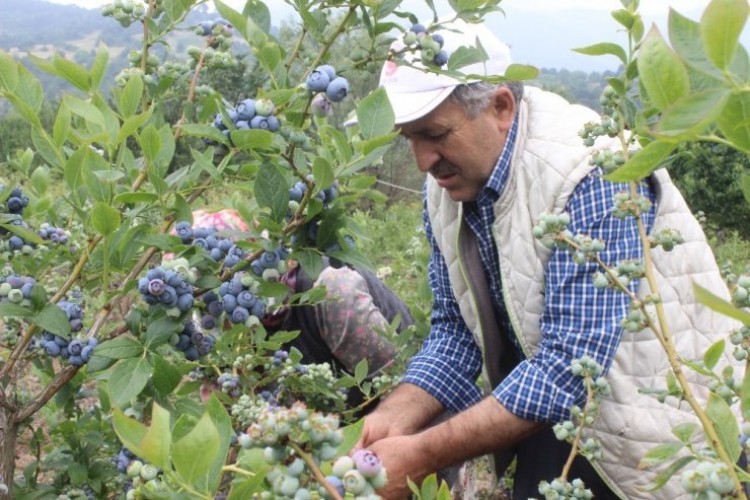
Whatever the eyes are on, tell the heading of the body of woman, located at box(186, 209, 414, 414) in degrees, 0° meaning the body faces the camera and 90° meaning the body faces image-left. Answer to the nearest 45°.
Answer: approximately 90°

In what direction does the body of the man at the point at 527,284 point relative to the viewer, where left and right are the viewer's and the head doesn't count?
facing the viewer and to the left of the viewer

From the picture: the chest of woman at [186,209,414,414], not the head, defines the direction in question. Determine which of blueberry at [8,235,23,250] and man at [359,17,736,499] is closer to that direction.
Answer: the blueberry

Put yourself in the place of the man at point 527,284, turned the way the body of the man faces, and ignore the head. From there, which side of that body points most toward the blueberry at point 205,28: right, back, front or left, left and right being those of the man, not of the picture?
front

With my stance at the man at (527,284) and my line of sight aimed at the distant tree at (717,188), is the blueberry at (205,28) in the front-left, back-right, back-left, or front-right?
back-left

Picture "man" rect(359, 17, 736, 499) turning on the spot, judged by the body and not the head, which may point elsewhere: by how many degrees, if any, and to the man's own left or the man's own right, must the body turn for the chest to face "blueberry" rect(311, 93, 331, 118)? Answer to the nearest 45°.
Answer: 0° — they already face it

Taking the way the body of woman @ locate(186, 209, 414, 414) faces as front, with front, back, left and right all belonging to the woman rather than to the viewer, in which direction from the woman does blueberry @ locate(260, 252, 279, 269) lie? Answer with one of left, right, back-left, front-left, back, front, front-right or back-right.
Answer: left

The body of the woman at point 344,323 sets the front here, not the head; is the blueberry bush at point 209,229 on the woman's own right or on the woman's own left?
on the woman's own left

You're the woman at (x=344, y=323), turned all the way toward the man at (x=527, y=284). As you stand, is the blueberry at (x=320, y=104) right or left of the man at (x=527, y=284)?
right

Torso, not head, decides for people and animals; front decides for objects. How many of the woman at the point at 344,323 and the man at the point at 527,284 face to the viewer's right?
0

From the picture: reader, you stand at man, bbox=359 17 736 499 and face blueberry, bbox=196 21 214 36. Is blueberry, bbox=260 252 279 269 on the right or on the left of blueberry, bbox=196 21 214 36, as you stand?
left

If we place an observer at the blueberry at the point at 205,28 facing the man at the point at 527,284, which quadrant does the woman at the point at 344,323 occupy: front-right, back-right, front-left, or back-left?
front-left

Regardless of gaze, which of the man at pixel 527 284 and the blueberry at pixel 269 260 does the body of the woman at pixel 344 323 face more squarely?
the blueberry

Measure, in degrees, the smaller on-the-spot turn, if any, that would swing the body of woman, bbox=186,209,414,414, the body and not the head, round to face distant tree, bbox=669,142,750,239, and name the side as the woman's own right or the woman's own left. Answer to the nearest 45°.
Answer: approximately 135° to the woman's own right

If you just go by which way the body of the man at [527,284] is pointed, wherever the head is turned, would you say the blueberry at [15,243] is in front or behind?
in front
